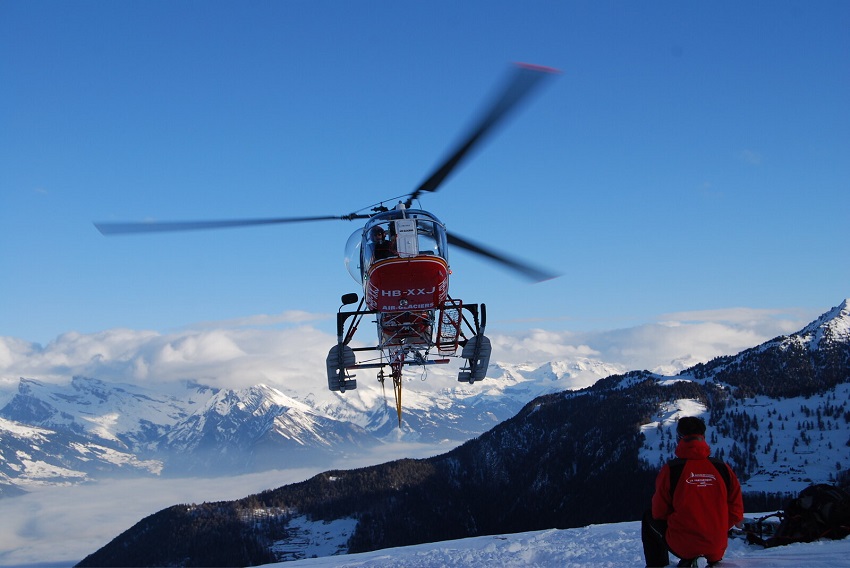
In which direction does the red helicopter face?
toward the camera

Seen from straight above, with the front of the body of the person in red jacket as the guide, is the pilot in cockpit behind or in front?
in front

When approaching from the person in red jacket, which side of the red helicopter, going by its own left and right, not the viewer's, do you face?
front

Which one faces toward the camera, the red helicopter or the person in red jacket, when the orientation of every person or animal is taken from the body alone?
the red helicopter

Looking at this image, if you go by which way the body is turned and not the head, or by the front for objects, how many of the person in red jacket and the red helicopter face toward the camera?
1

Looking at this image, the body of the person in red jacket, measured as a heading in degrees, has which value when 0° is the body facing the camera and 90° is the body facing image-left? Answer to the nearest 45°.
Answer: approximately 180°

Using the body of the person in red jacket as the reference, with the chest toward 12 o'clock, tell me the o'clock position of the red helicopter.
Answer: The red helicopter is roughly at 11 o'clock from the person in red jacket.

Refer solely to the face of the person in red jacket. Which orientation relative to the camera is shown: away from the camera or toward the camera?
away from the camera

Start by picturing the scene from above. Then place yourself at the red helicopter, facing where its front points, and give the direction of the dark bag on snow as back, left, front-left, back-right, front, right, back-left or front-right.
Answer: front-left
